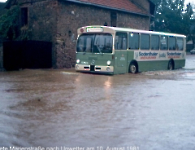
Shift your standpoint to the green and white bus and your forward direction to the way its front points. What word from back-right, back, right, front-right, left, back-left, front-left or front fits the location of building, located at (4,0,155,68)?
right

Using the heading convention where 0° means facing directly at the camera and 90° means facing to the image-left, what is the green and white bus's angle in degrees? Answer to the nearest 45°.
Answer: approximately 45°
